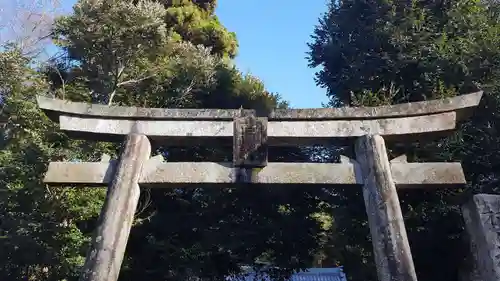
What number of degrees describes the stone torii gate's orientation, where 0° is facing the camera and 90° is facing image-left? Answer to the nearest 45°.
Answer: approximately 0°

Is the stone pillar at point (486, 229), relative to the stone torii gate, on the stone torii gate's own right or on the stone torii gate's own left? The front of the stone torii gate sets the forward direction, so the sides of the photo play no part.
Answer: on the stone torii gate's own left
